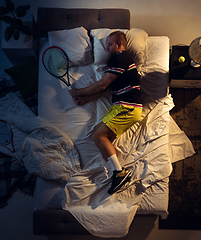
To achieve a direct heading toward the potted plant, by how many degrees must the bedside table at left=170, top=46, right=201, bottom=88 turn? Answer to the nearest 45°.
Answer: approximately 90° to its right

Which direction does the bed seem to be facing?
toward the camera

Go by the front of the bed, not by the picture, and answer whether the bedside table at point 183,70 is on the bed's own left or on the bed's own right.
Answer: on the bed's own left

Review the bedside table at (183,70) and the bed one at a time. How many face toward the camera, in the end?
2

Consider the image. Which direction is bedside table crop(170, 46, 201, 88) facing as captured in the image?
toward the camera

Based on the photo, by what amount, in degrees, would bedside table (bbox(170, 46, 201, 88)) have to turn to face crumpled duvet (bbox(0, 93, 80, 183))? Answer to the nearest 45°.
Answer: approximately 45° to its right
